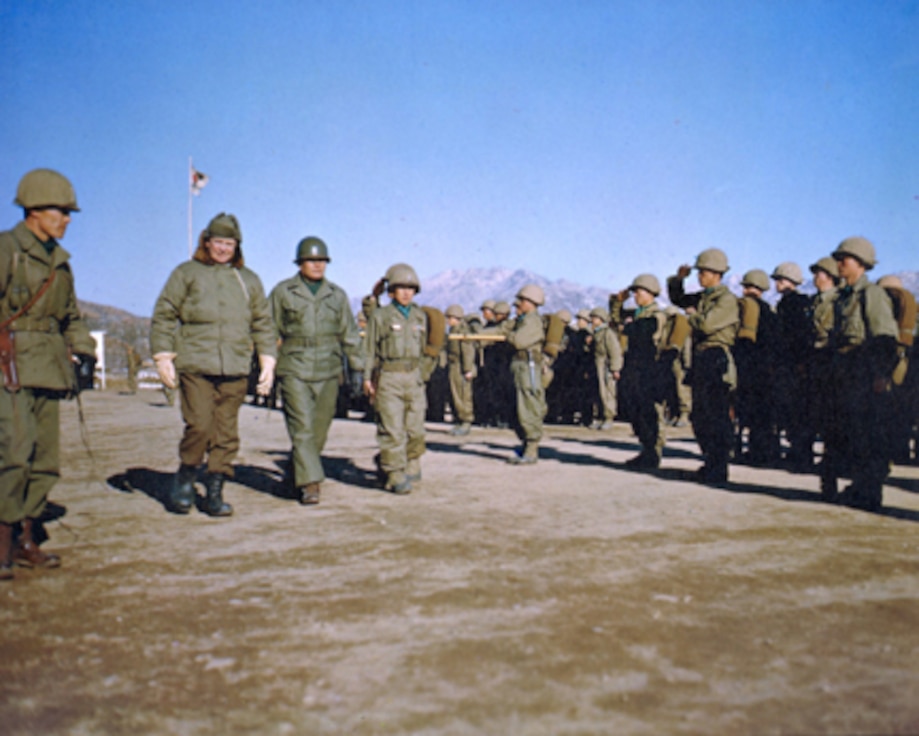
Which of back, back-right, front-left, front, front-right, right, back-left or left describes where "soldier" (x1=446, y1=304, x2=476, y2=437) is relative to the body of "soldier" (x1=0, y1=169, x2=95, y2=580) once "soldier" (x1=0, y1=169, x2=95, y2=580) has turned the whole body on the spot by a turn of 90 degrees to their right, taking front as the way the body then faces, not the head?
back

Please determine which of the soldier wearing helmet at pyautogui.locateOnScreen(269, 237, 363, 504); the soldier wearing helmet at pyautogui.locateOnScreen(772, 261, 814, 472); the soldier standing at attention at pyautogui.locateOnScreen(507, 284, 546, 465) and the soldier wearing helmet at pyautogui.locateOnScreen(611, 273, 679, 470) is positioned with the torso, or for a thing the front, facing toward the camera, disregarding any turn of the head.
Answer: the soldier wearing helmet at pyautogui.locateOnScreen(269, 237, 363, 504)

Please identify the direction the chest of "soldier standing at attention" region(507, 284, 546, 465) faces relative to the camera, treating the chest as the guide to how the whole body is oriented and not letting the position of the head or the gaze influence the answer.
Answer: to the viewer's left

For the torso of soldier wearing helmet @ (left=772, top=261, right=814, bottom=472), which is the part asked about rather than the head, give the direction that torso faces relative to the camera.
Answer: to the viewer's left

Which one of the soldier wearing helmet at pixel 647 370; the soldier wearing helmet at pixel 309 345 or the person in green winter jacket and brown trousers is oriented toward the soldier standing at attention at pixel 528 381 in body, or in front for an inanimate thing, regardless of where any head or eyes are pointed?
the soldier wearing helmet at pixel 647 370

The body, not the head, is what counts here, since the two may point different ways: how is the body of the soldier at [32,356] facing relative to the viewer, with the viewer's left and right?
facing the viewer and to the right of the viewer

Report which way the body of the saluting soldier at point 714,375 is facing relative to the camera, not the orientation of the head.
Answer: to the viewer's left

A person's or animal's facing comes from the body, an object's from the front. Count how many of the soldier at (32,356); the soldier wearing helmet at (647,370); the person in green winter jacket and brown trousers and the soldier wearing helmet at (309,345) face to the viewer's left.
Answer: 1

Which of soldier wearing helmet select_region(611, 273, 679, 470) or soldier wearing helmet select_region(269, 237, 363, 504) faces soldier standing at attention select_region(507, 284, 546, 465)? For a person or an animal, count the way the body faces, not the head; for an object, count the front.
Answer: soldier wearing helmet select_region(611, 273, 679, 470)

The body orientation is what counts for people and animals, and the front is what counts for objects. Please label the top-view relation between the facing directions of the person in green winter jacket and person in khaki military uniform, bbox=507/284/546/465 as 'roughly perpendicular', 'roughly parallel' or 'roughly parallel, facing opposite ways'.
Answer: roughly perpendicular

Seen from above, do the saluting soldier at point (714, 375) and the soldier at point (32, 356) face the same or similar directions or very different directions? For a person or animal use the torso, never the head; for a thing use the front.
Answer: very different directions

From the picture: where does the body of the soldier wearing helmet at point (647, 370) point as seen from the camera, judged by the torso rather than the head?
to the viewer's left

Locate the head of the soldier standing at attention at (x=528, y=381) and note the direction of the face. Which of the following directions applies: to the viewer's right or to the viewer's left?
to the viewer's left

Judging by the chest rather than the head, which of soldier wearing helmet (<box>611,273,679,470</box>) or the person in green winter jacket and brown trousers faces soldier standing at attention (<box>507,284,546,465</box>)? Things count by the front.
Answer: the soldier wearing helmet

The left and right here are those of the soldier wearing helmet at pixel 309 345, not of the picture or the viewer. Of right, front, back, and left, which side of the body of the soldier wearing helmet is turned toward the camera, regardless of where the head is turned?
front

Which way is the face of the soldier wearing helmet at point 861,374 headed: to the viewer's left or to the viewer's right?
to the viewer's left

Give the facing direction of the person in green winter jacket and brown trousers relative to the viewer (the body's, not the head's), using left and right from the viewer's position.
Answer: facing the viewer
